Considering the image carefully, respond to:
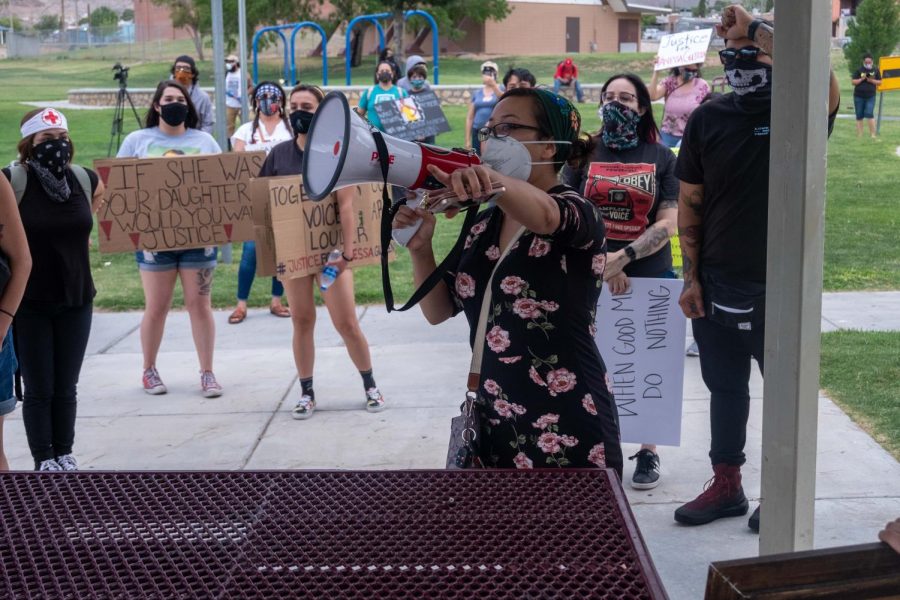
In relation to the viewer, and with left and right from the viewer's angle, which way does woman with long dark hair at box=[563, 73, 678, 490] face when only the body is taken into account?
facing the viewer

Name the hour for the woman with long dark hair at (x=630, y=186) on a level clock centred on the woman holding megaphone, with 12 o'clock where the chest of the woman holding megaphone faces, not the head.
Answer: The woman with long dark hair is roughly at 5 o'clock from the woman holding megaphone.

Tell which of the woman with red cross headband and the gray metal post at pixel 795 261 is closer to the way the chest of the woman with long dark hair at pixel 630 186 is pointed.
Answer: the gray metal post

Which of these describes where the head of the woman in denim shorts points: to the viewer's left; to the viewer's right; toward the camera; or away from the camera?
toward the camera

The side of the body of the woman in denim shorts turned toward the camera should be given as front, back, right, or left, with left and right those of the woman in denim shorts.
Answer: front

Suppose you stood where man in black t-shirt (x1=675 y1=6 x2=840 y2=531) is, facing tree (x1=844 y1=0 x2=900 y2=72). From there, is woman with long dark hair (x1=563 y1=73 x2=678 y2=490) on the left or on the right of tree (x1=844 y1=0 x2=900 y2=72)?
left

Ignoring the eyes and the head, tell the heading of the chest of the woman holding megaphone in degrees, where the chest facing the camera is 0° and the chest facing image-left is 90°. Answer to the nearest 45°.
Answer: approximately 45°

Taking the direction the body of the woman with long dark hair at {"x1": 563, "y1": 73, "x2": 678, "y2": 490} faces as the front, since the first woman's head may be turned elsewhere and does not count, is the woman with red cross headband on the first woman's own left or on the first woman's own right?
on the first woman's own right

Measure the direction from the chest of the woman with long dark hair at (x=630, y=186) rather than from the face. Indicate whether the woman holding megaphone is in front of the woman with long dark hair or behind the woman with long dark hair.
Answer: in front

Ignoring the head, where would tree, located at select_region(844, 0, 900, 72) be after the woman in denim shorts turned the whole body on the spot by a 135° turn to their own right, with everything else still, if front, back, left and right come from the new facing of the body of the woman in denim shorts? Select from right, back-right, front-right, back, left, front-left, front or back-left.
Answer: right

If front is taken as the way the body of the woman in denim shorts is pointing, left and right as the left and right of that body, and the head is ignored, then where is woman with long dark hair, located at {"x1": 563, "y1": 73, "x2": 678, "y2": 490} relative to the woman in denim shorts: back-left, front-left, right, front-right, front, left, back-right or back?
front-left

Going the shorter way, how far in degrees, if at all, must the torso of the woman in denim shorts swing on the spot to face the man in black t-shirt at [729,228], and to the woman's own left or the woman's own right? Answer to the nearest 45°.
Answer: approximately 45° to the woman's own left

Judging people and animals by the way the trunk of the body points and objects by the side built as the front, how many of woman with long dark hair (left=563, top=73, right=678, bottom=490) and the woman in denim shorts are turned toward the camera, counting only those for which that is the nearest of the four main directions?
2

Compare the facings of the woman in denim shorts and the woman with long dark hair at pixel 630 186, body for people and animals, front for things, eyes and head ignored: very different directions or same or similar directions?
same or similar directions
